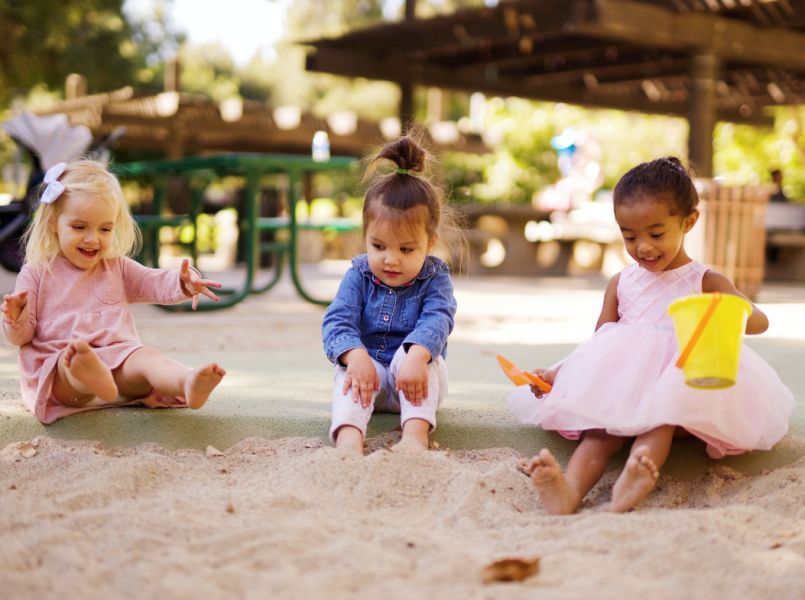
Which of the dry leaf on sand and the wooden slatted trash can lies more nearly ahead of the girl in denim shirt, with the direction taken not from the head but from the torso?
the dry leaf on sand

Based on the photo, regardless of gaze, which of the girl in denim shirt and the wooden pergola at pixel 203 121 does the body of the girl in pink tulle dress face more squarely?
the girl in denim shirt

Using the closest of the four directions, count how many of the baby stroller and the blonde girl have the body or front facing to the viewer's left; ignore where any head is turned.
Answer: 1

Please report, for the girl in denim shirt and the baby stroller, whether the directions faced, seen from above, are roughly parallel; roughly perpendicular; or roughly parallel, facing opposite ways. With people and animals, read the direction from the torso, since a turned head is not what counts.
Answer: roughly perpendicular

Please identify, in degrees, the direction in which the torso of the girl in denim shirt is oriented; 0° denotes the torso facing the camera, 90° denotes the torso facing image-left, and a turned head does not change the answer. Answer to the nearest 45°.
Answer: approximately 0°

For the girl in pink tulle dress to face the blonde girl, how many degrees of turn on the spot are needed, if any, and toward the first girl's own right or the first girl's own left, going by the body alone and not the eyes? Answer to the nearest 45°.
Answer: approximately 45° to the first girl's own right

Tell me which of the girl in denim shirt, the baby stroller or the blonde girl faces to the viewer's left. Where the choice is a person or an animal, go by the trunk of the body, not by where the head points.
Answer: the baby stroller

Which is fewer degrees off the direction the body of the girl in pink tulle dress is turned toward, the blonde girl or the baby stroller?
the blonde girl

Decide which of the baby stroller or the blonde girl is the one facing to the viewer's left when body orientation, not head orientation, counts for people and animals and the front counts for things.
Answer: the baby stroller

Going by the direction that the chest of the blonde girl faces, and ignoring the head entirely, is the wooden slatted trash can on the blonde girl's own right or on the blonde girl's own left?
on the blonde girl's own left

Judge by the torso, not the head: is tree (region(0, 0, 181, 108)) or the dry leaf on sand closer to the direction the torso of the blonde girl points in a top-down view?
the dry leaf on sand

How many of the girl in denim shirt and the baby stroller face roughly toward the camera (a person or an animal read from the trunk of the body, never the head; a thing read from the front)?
1

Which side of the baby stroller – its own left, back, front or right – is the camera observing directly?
left
